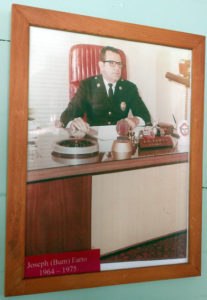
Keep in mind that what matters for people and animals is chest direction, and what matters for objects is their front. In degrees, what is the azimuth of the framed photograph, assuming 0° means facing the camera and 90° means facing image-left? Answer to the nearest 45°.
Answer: approximately 315°
